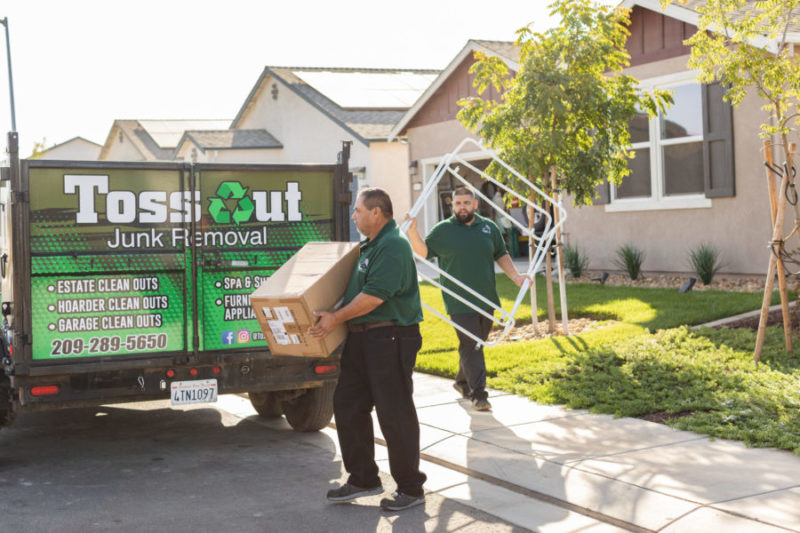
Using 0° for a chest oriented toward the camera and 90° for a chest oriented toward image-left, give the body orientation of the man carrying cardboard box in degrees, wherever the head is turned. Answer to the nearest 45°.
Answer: approximately 90°

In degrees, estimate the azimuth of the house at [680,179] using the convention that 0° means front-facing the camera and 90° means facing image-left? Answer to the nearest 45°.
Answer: approximately 45°

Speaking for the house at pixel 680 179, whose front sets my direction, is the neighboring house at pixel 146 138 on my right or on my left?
on my right

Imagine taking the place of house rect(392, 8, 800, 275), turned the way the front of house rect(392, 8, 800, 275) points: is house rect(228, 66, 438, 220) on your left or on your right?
on your right

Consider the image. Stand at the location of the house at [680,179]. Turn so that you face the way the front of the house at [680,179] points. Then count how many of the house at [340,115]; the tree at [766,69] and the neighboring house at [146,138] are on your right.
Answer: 2

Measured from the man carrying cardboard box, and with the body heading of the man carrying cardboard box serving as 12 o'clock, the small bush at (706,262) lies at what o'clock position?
The small bush is roughly at 4 o'clock from the man carrying cardboard box.
